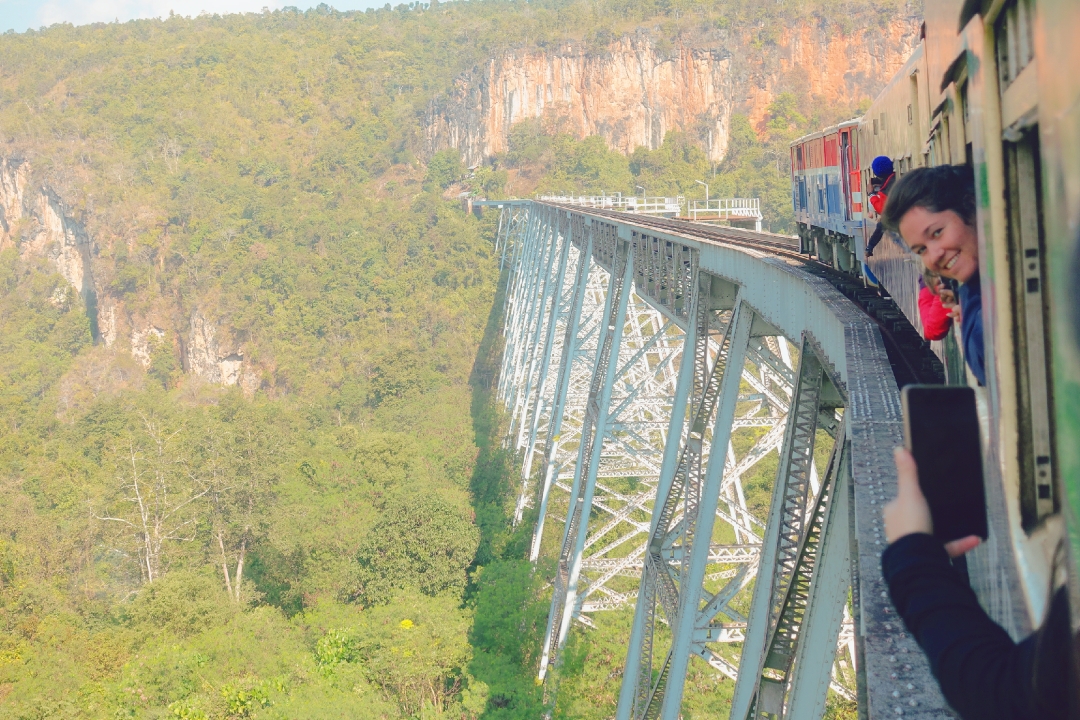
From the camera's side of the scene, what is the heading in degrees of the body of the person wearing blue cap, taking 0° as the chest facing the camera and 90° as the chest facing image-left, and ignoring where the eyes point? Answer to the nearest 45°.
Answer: approximately 90°

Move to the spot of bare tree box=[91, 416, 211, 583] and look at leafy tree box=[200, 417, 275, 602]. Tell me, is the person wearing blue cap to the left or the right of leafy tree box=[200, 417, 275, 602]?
right

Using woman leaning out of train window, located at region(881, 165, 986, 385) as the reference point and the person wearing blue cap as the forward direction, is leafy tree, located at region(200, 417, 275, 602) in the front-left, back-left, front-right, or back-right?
front-left

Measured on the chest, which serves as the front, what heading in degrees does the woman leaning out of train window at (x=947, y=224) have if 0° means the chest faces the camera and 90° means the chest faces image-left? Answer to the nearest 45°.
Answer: approximately 45°

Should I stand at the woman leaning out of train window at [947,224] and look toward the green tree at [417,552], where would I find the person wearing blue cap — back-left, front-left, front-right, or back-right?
front-right

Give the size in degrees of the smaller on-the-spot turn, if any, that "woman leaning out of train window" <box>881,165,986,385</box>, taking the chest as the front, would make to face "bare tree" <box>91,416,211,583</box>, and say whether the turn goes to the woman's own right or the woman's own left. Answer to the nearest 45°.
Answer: approximately 90° to the woman's own right

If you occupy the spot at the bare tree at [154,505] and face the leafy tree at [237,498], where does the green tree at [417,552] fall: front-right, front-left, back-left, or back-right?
front-right

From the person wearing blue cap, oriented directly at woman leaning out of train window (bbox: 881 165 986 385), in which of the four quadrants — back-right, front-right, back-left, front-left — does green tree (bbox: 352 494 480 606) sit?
back-right

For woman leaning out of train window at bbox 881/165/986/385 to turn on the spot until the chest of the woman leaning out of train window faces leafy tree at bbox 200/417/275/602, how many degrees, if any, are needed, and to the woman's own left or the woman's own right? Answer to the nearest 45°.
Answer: approximately 90° to the woman's own right

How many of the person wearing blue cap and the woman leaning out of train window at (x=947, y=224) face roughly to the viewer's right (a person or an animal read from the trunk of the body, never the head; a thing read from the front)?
0

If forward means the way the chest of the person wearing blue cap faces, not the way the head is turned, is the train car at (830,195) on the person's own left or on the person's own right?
on the person's own right

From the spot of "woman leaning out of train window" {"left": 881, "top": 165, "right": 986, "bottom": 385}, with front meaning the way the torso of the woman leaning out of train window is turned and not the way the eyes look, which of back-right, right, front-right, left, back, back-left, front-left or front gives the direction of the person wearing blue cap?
back-right
